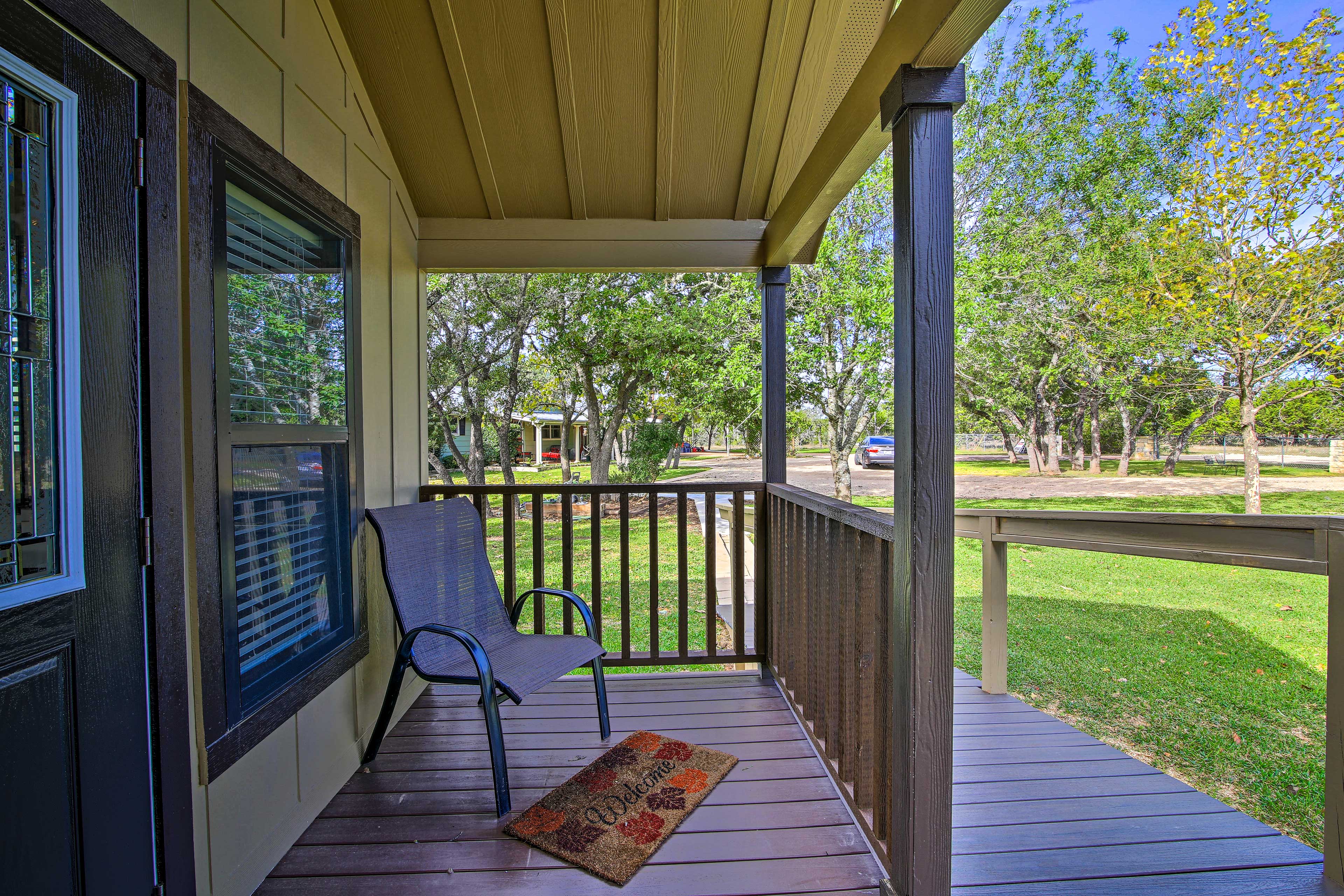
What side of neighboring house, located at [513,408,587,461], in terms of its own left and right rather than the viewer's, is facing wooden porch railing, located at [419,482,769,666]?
front

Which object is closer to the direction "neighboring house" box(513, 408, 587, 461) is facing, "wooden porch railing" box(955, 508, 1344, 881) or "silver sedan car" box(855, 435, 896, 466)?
the wooden porch railing

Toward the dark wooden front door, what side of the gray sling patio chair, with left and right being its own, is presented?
right

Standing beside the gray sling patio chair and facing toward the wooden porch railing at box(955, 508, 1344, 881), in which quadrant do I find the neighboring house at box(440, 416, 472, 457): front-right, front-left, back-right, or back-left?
back-left

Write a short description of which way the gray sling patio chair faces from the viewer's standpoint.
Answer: facing the viewer and to the right of the viewer

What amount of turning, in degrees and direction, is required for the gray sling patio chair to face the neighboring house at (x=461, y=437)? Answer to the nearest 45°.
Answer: approximately 135° to its left

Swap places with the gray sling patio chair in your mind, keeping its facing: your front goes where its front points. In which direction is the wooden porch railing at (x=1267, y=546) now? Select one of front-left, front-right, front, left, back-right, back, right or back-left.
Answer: front

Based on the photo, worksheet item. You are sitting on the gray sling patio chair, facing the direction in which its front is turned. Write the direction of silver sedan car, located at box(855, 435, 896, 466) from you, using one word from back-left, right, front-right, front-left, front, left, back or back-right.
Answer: left

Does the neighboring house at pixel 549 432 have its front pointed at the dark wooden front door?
yes

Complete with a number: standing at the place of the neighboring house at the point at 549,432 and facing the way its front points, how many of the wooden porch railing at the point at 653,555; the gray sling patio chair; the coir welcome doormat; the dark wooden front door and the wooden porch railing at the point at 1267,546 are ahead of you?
5

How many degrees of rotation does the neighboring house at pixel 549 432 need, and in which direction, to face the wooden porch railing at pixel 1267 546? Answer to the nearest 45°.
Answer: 0° — it already faces it

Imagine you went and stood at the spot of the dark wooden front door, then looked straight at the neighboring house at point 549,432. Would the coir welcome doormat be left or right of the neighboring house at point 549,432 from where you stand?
right

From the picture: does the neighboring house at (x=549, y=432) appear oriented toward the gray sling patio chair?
yes

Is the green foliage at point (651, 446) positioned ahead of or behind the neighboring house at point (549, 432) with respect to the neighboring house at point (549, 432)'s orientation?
ahead

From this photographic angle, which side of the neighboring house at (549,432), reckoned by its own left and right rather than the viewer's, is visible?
front
